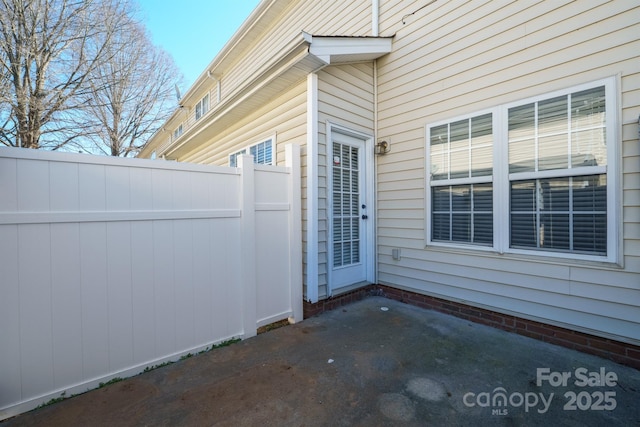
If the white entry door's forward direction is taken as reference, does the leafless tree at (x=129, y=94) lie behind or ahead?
behind

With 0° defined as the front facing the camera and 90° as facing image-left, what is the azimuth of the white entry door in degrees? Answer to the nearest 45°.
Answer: approximately 315°

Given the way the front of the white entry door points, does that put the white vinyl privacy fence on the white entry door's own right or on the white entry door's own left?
on the white entry door's own right

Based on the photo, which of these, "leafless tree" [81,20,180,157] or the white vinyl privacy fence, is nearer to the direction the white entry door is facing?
the white vinyl privacy fence

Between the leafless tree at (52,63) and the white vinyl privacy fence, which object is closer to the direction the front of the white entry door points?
the white vinyl privacy fence

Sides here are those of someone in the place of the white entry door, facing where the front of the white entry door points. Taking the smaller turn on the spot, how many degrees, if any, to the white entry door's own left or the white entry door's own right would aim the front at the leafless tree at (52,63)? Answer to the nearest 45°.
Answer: approximately 135° to the white entry door's own right
